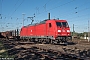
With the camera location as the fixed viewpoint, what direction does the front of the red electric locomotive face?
facing the viewer and to the right of the viewer
